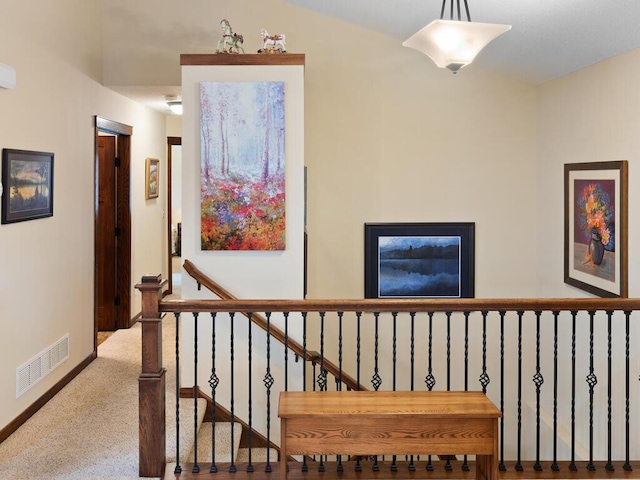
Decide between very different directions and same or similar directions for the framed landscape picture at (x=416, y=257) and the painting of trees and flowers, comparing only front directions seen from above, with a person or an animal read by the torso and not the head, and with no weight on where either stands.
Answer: same or similar directions

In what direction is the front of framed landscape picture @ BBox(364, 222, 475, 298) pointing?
toward the camera

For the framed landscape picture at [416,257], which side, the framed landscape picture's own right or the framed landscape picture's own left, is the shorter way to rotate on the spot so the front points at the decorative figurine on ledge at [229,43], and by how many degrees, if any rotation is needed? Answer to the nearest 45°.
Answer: approximately 45° to the framed landscape picture's own right

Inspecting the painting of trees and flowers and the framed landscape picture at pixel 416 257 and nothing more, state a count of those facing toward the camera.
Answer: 2

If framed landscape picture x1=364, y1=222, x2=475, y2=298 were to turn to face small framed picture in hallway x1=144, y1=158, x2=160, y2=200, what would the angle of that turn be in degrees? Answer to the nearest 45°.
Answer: approximately 135° to its right

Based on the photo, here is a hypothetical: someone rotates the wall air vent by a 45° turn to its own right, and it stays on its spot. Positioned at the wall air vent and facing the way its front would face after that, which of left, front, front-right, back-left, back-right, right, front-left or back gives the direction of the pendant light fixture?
front-left

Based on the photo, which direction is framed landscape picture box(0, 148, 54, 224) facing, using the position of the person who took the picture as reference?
facing the viewer and to the right of the viewer

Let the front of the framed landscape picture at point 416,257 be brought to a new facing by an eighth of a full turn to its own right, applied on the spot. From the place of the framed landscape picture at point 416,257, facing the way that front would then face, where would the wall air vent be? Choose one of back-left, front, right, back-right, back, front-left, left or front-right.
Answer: front

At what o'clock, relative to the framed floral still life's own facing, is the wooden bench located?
The wooden bench is roughly at 11 o'clock from the framed floral still life.

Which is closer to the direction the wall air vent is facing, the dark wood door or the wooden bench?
the wooden bench

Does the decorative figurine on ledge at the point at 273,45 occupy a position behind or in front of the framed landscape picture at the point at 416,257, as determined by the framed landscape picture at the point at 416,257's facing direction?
in front

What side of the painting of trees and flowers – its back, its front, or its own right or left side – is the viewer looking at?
front

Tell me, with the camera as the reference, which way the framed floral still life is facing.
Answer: facing the viewer and to the left of the viewer

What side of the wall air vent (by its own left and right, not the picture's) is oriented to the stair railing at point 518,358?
front
